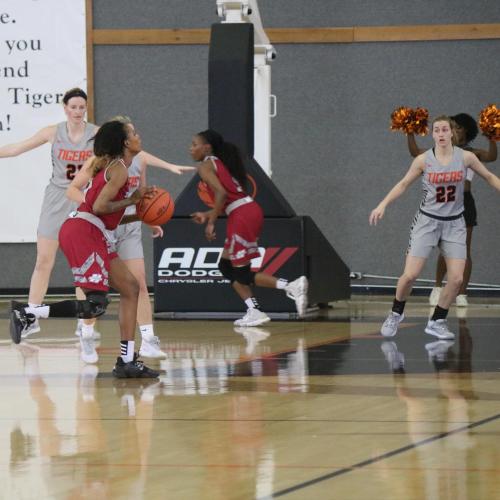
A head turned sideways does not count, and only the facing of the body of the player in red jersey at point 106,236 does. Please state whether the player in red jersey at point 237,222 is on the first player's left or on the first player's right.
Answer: on the first player's left

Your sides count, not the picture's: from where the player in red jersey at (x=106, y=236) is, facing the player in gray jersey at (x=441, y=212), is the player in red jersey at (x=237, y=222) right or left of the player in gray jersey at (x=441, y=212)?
left

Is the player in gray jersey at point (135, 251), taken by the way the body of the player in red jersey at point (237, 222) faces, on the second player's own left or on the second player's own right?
on the second player's own left

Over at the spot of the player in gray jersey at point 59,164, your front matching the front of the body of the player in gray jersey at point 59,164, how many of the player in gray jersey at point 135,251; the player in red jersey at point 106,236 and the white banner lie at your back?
1

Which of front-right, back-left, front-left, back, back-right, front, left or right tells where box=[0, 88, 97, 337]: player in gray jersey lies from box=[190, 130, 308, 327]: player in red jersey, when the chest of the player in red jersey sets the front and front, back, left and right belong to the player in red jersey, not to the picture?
front-left

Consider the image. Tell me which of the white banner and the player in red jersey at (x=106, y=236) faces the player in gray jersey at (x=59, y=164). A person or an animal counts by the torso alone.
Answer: the white banner

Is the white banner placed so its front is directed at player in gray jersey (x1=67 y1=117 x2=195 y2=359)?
yes

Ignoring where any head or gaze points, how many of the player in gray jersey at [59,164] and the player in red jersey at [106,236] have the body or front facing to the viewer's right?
1

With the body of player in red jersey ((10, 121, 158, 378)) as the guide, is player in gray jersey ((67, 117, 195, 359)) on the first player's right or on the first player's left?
on the first player's left

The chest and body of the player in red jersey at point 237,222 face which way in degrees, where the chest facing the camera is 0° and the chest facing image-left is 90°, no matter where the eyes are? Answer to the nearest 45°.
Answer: approximately 90°

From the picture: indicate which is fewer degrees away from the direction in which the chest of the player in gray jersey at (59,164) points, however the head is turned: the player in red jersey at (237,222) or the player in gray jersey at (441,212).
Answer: the player in gray jersey

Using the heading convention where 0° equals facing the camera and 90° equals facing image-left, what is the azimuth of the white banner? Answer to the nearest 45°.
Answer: approximately 0°

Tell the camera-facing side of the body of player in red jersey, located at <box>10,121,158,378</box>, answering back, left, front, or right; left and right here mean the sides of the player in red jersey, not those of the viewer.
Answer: right

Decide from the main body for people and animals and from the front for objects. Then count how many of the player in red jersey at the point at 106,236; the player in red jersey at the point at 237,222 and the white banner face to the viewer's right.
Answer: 1

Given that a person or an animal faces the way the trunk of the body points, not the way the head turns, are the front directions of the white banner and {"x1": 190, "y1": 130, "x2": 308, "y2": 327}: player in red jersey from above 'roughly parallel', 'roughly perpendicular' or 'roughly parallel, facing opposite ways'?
roughly perpendicular

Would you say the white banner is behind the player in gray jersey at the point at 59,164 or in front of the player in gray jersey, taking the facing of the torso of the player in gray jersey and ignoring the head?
behind
